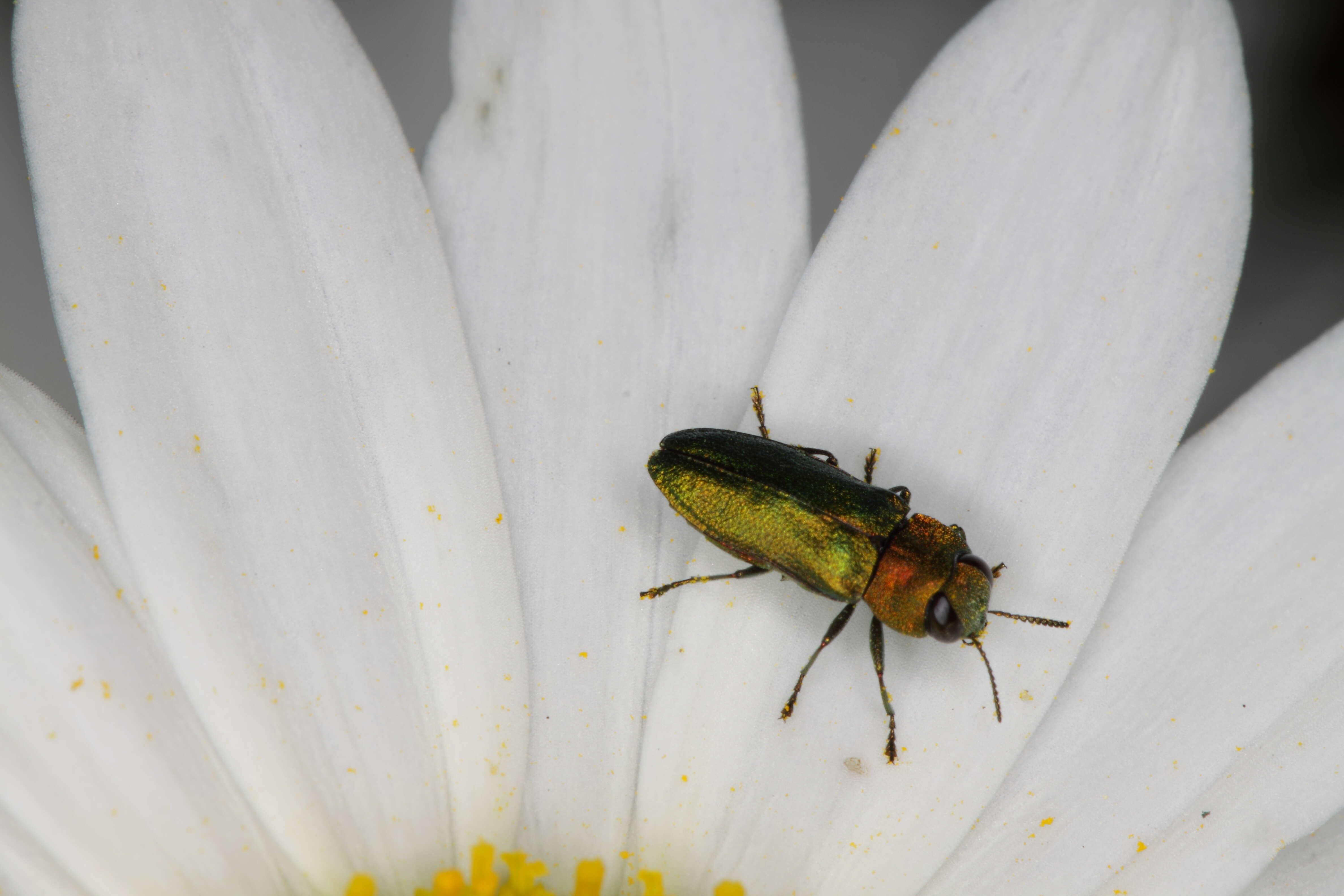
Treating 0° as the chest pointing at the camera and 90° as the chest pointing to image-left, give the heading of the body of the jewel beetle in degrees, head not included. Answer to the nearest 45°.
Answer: approximately 315°
